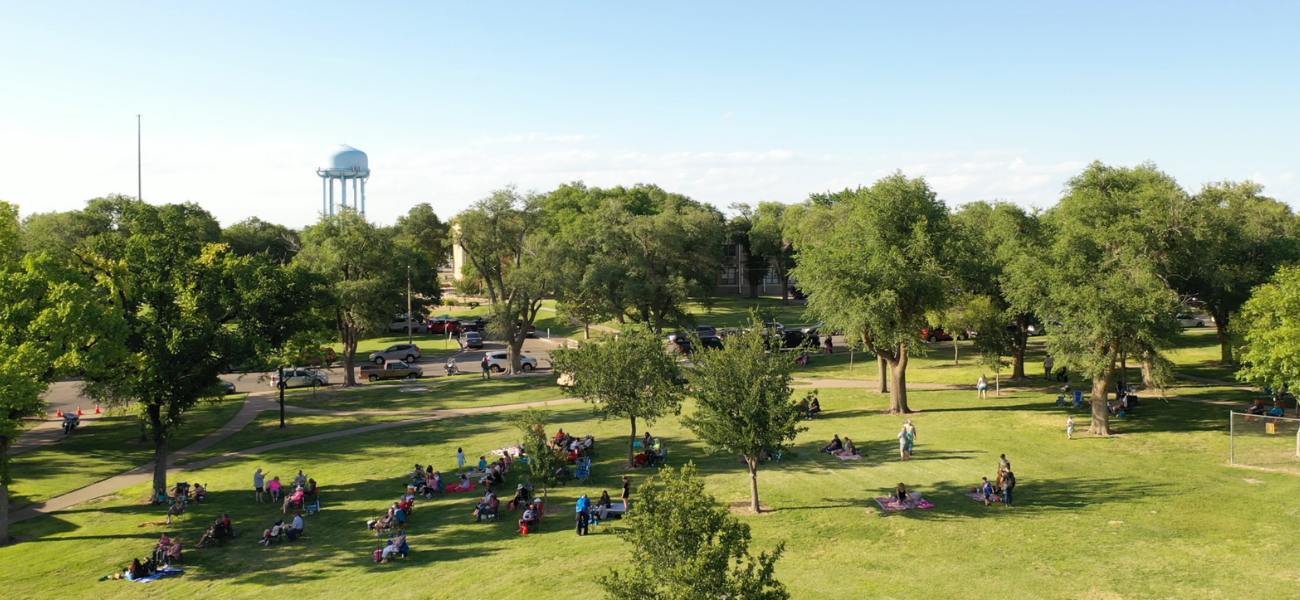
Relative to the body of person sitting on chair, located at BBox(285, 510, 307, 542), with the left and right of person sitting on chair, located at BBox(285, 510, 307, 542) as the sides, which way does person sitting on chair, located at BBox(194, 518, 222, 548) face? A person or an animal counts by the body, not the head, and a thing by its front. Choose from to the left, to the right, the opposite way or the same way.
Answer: the same way

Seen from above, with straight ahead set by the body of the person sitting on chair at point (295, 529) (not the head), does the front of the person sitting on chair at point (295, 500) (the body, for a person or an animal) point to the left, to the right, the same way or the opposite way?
the same way

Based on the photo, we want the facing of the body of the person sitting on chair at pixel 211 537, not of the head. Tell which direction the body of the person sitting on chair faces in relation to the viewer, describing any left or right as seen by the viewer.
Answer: facing to the left of the viewer

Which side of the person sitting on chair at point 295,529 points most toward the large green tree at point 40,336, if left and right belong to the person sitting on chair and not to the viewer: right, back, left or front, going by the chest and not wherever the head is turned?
front

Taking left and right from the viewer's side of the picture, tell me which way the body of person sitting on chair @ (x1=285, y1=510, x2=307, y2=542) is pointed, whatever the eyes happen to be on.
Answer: facing to the left of the viewer

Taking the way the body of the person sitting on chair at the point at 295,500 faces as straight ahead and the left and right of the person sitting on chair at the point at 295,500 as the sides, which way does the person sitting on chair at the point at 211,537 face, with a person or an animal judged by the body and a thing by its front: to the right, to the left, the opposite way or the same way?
the same way
